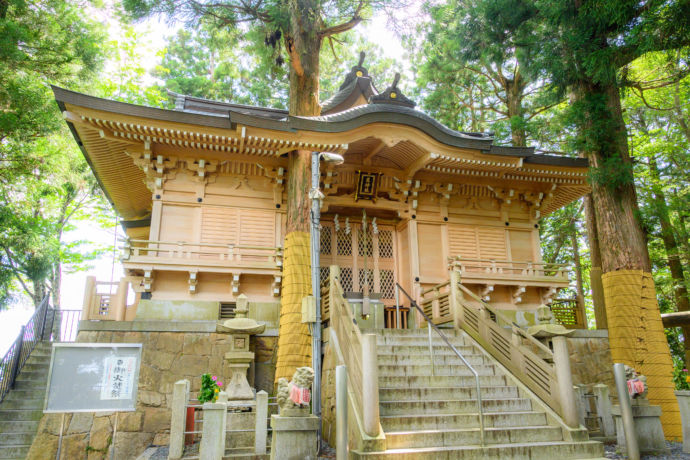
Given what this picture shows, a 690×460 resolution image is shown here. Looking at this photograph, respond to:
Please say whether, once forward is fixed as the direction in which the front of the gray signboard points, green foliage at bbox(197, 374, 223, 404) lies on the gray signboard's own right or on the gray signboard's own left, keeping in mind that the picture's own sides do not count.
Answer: on the gray signboard's own left

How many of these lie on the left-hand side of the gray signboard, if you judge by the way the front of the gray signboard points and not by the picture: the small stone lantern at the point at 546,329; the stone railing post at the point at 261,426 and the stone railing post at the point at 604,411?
3

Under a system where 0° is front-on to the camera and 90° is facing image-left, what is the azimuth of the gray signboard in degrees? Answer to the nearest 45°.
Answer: approximately 0°

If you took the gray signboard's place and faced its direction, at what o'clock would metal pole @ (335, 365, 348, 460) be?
The metal pole is roughly at 10 o'clock from the gray signboard.

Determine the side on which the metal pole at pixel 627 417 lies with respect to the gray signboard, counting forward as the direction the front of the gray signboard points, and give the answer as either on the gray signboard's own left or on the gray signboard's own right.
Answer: on the gray signboard's own left

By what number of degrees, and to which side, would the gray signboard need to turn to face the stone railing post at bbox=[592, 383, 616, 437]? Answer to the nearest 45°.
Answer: approximately 90° to its left

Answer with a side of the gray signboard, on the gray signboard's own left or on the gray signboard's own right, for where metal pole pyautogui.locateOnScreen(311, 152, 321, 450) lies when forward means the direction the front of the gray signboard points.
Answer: on the gray signboard's own left

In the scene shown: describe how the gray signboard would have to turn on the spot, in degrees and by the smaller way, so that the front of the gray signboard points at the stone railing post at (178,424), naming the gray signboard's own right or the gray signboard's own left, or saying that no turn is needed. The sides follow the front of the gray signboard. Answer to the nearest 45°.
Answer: approximately 90° to the gray signboard's own left

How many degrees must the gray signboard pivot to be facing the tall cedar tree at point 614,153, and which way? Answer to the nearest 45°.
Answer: approximately 90° to its left
